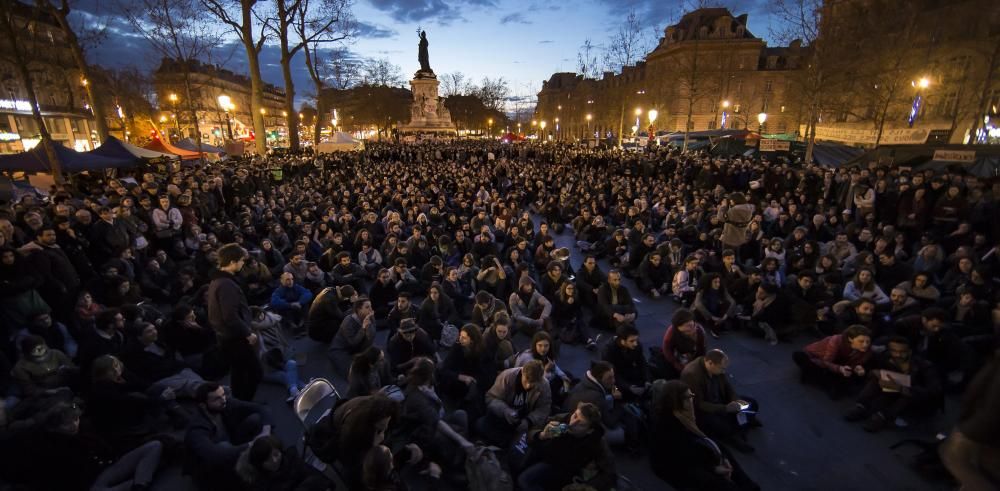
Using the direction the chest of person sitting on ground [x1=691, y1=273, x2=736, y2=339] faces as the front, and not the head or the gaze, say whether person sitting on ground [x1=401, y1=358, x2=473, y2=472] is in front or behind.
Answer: in front

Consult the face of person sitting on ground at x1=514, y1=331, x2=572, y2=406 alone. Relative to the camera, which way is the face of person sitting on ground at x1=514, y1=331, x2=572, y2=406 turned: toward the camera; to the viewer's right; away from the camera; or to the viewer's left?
toward the camera

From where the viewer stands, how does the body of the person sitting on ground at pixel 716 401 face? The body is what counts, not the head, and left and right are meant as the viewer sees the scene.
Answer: facing the viewer and to the right of the viewer

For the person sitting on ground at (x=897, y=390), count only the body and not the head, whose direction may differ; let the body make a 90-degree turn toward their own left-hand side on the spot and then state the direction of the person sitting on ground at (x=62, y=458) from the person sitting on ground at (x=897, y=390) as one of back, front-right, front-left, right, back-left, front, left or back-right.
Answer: right

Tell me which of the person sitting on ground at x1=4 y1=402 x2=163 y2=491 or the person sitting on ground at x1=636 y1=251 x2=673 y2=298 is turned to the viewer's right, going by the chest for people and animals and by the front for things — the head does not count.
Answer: the person sitting on ground at x1=4 y1=402 x2=163 y2=491

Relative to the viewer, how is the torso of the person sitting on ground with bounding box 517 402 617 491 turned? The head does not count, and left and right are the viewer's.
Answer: facing the viewer and to the left of the viewer

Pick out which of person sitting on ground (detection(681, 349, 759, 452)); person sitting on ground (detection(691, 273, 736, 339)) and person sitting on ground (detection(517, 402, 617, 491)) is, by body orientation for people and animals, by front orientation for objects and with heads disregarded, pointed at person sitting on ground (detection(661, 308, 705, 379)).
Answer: person sitting on ground (detection(691, 273, 736, 339))

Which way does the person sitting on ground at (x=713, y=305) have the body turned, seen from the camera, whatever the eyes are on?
toward the camera

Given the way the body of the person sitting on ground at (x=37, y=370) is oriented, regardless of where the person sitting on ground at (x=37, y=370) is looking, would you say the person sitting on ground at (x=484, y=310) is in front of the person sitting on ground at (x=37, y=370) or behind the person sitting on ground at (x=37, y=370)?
in front

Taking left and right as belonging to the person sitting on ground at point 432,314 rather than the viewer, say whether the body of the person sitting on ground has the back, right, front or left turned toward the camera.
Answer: front

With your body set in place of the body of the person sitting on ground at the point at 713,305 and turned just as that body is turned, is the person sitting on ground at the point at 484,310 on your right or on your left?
on your right

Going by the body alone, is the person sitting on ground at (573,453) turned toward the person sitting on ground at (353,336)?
no

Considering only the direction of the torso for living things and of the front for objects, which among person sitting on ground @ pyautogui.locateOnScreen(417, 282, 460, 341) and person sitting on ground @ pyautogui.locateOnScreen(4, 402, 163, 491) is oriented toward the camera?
person sitting on ground @ pyautogui.locateOnScreen(417, 282, 460, 341)

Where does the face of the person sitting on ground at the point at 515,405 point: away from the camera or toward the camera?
toward the camera

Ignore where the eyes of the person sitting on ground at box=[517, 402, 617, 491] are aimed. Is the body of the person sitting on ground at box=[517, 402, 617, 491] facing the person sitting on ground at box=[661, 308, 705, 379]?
no

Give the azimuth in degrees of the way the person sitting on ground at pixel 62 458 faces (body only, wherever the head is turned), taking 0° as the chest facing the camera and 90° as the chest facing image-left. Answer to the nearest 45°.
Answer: approximately 270°

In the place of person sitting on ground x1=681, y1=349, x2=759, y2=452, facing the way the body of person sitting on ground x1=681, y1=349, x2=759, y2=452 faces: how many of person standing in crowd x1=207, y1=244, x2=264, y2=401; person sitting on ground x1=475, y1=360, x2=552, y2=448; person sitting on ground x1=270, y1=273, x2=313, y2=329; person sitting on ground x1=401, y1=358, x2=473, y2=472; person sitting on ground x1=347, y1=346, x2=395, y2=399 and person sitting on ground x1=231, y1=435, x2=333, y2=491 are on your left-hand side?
0

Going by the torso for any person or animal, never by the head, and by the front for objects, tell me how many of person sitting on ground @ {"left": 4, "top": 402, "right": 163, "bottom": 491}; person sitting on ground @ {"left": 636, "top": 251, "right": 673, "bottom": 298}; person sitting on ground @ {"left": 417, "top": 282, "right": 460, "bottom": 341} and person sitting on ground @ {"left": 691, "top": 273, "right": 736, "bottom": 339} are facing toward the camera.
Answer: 3
